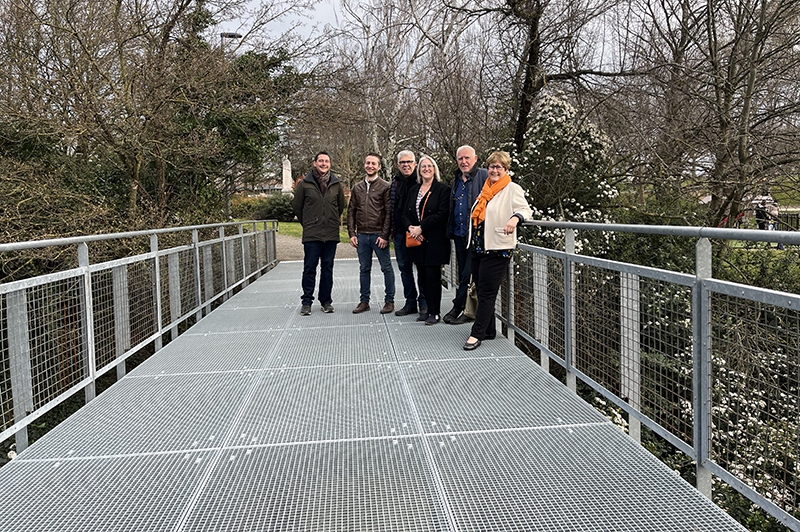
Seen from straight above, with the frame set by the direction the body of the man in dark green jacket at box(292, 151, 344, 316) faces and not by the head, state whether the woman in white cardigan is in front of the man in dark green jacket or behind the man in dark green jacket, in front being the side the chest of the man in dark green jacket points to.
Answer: in front

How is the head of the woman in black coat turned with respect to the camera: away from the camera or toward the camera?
toward the camera

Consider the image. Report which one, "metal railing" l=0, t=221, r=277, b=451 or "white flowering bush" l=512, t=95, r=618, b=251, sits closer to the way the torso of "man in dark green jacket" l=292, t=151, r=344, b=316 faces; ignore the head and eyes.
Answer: the metal railing

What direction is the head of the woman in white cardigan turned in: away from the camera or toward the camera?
toward the camera

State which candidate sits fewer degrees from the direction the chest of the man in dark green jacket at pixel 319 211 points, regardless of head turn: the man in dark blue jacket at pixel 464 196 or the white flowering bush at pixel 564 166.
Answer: the man in dark blue jacket

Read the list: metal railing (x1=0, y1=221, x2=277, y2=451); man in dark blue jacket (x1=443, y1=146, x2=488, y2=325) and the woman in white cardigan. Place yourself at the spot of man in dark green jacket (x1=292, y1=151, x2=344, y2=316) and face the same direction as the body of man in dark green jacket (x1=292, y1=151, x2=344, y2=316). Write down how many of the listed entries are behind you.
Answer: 0

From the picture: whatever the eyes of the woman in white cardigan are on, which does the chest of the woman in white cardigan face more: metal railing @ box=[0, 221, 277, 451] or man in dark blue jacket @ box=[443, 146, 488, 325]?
the metal railing

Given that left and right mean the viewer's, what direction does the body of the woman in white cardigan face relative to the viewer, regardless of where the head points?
facing the viewer and to the left of the viewer

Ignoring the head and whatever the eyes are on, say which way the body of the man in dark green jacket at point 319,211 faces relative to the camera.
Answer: toward the camera

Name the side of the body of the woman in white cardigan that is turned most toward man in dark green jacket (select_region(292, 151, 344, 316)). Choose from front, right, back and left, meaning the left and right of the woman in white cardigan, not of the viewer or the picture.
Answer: right
